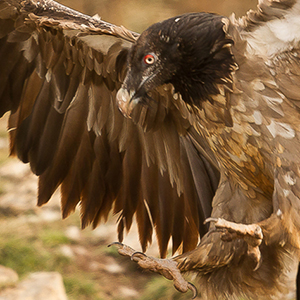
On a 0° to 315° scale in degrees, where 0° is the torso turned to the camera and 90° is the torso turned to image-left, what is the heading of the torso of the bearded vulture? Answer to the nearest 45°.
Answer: approximately 45°
